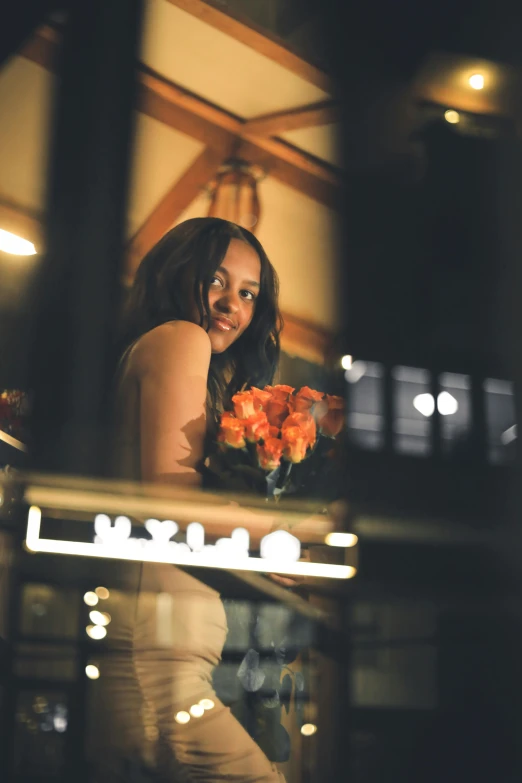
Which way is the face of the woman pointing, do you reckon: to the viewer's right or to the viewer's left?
to the viewer's right

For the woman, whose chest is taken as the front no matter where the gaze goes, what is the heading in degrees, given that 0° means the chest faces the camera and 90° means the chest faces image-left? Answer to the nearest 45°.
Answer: approximately 270°
